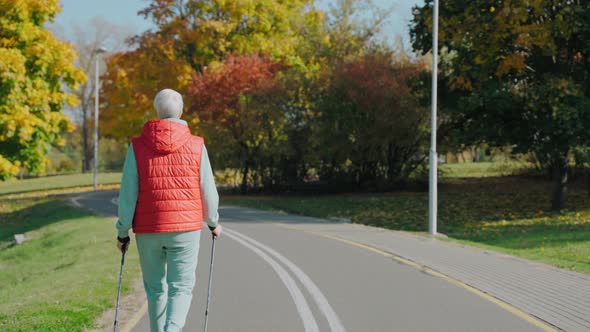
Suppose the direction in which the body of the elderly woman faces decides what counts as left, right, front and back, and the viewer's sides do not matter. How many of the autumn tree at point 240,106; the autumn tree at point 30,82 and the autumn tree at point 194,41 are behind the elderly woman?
0

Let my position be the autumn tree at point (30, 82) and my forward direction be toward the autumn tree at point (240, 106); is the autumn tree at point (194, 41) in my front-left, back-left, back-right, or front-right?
front-left

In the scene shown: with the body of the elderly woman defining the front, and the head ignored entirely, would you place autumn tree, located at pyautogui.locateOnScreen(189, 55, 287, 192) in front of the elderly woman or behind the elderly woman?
in front

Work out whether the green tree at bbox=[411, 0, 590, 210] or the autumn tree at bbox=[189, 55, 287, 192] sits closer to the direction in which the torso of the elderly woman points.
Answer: the autumn tree

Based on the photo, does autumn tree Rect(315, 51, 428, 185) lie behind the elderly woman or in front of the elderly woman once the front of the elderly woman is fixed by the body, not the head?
in front

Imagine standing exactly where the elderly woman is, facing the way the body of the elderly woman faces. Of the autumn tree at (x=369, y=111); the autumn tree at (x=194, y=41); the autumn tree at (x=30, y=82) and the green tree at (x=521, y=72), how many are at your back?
0

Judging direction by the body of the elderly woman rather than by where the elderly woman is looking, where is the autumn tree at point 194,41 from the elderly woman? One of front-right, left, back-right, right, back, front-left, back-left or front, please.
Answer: front

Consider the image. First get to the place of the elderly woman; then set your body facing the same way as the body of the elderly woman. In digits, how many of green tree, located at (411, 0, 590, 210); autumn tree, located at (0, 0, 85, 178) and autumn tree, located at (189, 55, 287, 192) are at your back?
0

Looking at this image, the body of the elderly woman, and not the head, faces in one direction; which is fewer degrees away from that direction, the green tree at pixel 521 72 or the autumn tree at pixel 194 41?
the autumn tree

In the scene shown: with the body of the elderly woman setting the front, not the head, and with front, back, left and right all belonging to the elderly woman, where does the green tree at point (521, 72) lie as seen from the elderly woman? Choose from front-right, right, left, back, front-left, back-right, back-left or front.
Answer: front-right

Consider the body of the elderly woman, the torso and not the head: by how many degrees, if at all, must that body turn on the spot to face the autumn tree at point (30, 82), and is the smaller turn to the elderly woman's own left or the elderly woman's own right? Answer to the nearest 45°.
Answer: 0° — they already face it

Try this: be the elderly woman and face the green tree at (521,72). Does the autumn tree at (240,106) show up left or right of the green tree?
left

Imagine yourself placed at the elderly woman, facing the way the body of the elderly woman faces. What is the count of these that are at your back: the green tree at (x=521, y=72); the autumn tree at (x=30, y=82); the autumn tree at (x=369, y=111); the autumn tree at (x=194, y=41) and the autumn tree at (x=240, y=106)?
0

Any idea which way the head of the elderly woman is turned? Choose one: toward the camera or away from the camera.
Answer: away from the camera

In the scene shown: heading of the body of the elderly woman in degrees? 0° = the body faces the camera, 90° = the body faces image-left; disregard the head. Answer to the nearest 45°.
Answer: approximately 180°
